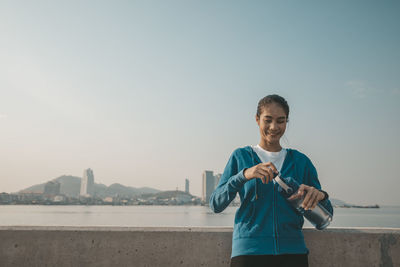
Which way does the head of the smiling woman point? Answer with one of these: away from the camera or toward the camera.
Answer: toward the camera

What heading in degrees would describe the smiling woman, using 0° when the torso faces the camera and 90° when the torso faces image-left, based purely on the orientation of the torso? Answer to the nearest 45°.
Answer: approximately 0°
